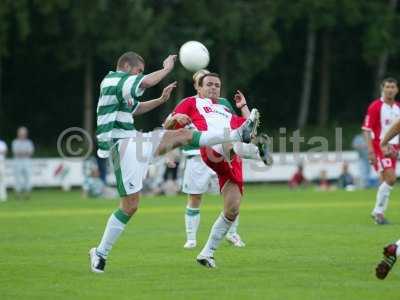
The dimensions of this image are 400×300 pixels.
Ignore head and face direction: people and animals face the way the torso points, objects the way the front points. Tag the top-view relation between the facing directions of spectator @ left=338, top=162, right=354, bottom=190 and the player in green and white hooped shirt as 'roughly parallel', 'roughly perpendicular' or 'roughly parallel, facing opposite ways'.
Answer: roughly perpendicular

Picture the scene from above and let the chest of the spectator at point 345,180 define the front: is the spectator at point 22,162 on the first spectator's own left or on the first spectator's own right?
on the first spectator's own right

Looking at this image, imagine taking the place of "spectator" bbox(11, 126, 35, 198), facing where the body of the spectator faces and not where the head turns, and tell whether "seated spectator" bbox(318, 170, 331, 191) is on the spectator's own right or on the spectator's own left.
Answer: on the spectator's own left

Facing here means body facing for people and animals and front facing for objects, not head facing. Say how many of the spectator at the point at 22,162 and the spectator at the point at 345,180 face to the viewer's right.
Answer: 0

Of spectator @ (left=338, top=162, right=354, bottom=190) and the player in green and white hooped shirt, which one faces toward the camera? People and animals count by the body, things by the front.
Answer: the spectator

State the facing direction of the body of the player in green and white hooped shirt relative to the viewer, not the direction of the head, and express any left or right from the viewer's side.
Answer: facing to the right of the viewer

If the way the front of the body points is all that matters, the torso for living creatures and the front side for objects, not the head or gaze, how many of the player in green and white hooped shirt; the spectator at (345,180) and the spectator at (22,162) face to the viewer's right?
1

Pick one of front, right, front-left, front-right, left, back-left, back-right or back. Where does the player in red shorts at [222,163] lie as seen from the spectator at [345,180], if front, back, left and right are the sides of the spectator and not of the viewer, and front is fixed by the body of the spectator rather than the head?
front

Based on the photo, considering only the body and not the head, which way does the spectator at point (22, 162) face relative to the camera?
toward the camera

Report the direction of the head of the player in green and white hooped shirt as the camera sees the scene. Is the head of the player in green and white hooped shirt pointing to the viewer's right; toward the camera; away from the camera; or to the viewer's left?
to the viewer's right

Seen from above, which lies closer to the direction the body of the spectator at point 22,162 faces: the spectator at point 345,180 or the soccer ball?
the soccer ball

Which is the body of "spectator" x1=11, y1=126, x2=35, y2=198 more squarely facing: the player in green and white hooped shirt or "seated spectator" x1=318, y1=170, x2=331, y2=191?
the player in green and white hooped shirt

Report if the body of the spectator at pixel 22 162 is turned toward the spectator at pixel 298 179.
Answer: no
